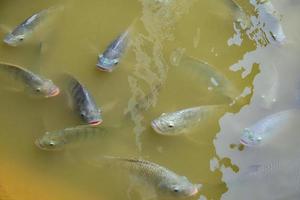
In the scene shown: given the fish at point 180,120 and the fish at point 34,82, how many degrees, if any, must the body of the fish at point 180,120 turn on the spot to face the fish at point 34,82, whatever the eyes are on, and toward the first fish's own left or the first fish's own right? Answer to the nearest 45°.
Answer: approximately 45° to the first fish's own right

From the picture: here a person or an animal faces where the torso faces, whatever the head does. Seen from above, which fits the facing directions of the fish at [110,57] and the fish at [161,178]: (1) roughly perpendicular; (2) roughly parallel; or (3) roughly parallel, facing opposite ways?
roughly perpendicular

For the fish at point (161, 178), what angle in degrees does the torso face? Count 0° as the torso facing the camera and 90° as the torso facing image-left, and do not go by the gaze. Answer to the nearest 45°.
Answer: approximately 315°

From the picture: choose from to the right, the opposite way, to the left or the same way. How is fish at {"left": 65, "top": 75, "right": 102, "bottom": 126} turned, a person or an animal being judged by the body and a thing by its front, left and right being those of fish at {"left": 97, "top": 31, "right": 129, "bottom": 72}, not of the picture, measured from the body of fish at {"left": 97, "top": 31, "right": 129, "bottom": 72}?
to the left

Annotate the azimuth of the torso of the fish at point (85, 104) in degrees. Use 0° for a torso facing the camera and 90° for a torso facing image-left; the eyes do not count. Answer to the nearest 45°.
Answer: approximately 315°

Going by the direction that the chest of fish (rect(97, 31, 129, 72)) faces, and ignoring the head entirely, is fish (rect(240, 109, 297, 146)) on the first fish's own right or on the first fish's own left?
on the first fish's own left
